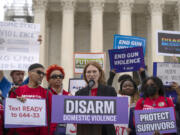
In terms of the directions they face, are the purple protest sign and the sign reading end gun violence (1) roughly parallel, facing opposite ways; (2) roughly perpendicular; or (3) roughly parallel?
roughly parallel

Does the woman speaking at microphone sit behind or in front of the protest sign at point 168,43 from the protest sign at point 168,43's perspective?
in front

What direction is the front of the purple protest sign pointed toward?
toward the camera

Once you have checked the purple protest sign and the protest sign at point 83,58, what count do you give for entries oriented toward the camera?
2

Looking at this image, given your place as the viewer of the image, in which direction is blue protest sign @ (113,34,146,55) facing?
facing the viewer

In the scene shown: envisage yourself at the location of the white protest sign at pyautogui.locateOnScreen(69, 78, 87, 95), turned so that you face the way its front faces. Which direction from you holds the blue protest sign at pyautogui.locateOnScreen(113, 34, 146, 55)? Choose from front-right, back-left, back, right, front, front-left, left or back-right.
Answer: back-left

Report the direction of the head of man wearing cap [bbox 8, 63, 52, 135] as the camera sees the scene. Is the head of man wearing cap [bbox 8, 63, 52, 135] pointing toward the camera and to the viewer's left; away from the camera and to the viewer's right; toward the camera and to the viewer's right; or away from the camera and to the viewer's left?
toward the camera and to the viewer's right

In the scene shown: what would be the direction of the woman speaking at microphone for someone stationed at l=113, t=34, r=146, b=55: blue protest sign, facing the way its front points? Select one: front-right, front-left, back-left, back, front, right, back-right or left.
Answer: front

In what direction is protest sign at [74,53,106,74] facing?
toward the camera

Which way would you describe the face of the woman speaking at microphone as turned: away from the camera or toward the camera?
toward the camera

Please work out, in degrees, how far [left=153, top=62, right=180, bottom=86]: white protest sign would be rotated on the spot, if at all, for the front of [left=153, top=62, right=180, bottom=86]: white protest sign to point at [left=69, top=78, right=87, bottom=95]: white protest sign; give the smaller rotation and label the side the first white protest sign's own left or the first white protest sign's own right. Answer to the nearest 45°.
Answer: approximately 90° to the first white protest sign's own right
